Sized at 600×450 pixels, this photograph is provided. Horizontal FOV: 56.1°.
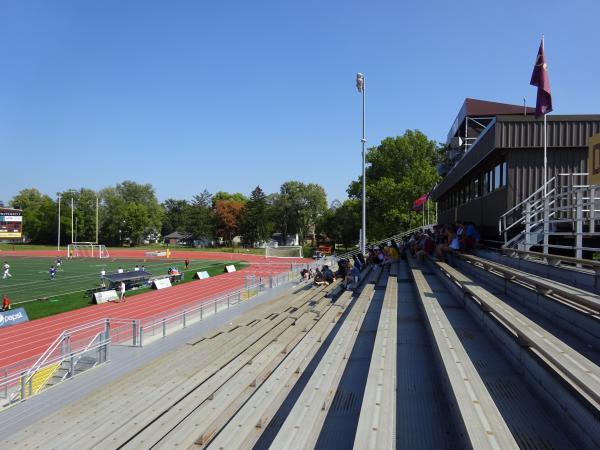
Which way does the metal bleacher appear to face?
to the viewer's left

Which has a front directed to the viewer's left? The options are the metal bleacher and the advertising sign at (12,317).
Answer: the metal bleacher

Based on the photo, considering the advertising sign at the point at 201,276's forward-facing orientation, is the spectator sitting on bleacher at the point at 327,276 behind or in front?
in front

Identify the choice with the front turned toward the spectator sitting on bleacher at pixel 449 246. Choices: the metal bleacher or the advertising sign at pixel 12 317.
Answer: the advertising sign

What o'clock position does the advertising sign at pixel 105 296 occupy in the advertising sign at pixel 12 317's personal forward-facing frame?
the advertising sign at pixel 105 296 is roughly at 9 o'clock from the advertising sign at pixel 12 317.

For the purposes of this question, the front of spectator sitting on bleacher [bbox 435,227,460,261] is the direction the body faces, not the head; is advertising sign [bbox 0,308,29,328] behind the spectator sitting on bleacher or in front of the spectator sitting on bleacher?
in front

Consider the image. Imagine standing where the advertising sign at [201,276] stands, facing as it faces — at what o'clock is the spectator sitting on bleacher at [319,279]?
The spectator sitting on bleacher is roughly at 1 o'clock from the advertising sign.

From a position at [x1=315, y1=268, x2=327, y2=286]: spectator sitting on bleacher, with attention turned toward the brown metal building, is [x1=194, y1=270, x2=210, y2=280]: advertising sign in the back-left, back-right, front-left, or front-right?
back-left

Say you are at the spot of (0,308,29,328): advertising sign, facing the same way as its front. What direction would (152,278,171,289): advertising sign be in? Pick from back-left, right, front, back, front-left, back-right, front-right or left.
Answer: left

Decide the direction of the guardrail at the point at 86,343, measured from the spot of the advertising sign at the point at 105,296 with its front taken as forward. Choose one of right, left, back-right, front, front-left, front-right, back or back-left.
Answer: front-right

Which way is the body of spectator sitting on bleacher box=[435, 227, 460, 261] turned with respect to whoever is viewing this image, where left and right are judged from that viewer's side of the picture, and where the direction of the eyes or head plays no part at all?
facing to the left of the viewer

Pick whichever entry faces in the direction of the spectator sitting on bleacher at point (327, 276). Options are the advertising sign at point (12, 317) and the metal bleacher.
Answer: the advertising sign

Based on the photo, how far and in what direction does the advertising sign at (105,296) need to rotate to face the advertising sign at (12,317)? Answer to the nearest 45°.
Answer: approximately 90° to its right
